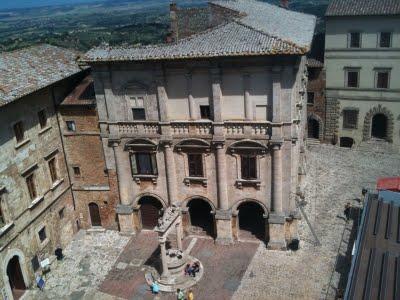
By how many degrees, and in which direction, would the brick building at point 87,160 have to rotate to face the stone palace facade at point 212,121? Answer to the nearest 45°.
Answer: approximately 45° to its left

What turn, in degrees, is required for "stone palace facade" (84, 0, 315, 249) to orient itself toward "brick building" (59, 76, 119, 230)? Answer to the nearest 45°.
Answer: approximately 90° to its right

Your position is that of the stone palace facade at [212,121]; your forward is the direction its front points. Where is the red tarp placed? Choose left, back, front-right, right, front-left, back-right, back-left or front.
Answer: left

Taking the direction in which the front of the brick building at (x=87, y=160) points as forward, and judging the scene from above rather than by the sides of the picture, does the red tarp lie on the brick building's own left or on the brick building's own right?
on the brick building's own left

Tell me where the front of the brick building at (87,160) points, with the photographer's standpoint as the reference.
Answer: facing the viewer

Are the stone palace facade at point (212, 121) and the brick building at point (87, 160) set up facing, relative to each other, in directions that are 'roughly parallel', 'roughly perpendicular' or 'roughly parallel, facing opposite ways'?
roughly parallel

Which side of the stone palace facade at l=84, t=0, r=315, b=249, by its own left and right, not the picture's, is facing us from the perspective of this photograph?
front
